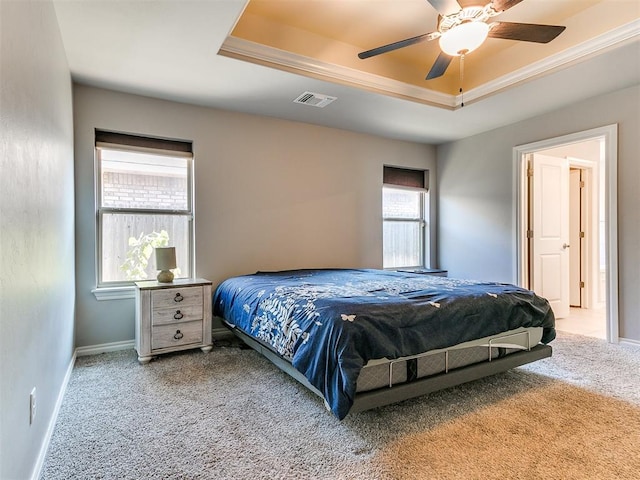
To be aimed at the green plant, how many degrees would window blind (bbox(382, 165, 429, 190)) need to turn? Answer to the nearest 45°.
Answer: approximately 90° to its right

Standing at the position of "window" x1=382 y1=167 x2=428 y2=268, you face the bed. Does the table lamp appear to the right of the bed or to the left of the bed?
right

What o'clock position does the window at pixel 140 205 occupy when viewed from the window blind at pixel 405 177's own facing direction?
The window is roughly at 3 o'clock from the window blind.

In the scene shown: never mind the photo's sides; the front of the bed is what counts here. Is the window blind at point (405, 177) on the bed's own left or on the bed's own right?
on the bed's own left

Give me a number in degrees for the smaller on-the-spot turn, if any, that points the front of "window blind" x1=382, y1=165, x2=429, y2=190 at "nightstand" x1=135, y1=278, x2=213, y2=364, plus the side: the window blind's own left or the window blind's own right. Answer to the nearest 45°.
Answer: approximately 90° to the window blind's own right

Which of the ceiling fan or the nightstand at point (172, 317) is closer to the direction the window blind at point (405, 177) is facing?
the ceiling fan

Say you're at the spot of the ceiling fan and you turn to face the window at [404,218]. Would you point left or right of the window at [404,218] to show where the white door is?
right
